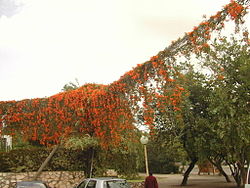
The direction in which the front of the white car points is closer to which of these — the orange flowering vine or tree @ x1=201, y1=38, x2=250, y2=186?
the orange flowering vine

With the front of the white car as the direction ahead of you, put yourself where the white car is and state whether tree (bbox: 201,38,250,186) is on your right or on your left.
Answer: on your right

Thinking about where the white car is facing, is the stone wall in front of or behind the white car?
in front

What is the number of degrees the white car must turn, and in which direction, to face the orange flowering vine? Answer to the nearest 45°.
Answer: approximately 45° to its right

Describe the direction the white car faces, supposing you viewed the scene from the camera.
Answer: facing away from the viewer and to the left of the viewer
